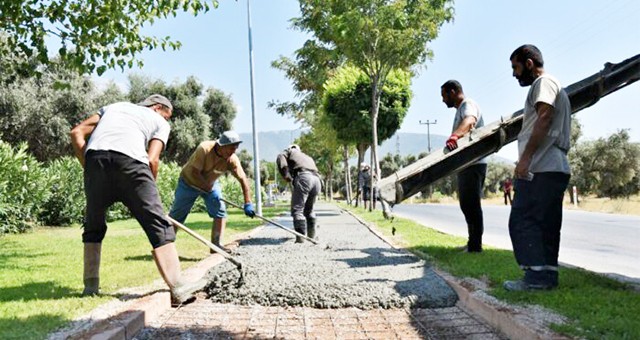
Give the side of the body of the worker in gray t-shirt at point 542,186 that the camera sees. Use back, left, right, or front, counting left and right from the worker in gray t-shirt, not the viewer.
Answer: left

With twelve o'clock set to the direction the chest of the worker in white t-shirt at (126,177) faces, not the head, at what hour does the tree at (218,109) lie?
The tree is roughly at 11 o'clock from the worker in white t-shirt.

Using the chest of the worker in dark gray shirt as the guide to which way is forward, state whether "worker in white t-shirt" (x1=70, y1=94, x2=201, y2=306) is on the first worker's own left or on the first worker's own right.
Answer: on the first worker's own left

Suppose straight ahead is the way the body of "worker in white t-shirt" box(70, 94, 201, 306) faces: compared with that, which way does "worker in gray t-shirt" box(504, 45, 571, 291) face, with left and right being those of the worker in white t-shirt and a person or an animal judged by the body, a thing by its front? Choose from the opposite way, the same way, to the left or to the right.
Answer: to the left

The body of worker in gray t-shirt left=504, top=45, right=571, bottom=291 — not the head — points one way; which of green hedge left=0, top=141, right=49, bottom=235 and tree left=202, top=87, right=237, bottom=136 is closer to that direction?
the green hedge

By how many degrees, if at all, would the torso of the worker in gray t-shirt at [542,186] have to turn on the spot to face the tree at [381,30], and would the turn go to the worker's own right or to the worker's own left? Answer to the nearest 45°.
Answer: approximately 45° to the worker's own right

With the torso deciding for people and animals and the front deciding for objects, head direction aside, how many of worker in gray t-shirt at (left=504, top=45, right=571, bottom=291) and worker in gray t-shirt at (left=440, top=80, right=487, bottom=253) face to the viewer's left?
2

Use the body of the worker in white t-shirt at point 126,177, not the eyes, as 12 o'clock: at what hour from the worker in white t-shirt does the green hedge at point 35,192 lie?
The green hedge is roughly at 10 o'clock from the worker in white t-shirt.

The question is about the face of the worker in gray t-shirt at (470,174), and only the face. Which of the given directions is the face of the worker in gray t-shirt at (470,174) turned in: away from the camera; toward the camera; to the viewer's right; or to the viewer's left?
to the viewer's left

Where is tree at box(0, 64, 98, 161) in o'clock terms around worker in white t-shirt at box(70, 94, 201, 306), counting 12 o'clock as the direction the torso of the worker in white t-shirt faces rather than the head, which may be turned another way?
The tree is roughly at 10 o'clock from the worker in white t-shirt.

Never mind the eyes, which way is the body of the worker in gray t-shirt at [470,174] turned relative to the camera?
to the viewer's left

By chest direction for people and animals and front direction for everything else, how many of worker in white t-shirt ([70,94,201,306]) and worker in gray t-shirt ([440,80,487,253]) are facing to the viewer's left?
1

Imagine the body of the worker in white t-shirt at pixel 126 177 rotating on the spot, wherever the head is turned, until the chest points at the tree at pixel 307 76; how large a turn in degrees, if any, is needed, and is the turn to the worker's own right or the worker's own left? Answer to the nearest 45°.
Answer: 0° — they already face it

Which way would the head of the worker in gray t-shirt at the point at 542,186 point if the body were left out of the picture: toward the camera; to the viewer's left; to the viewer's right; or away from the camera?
to the viewer's left
